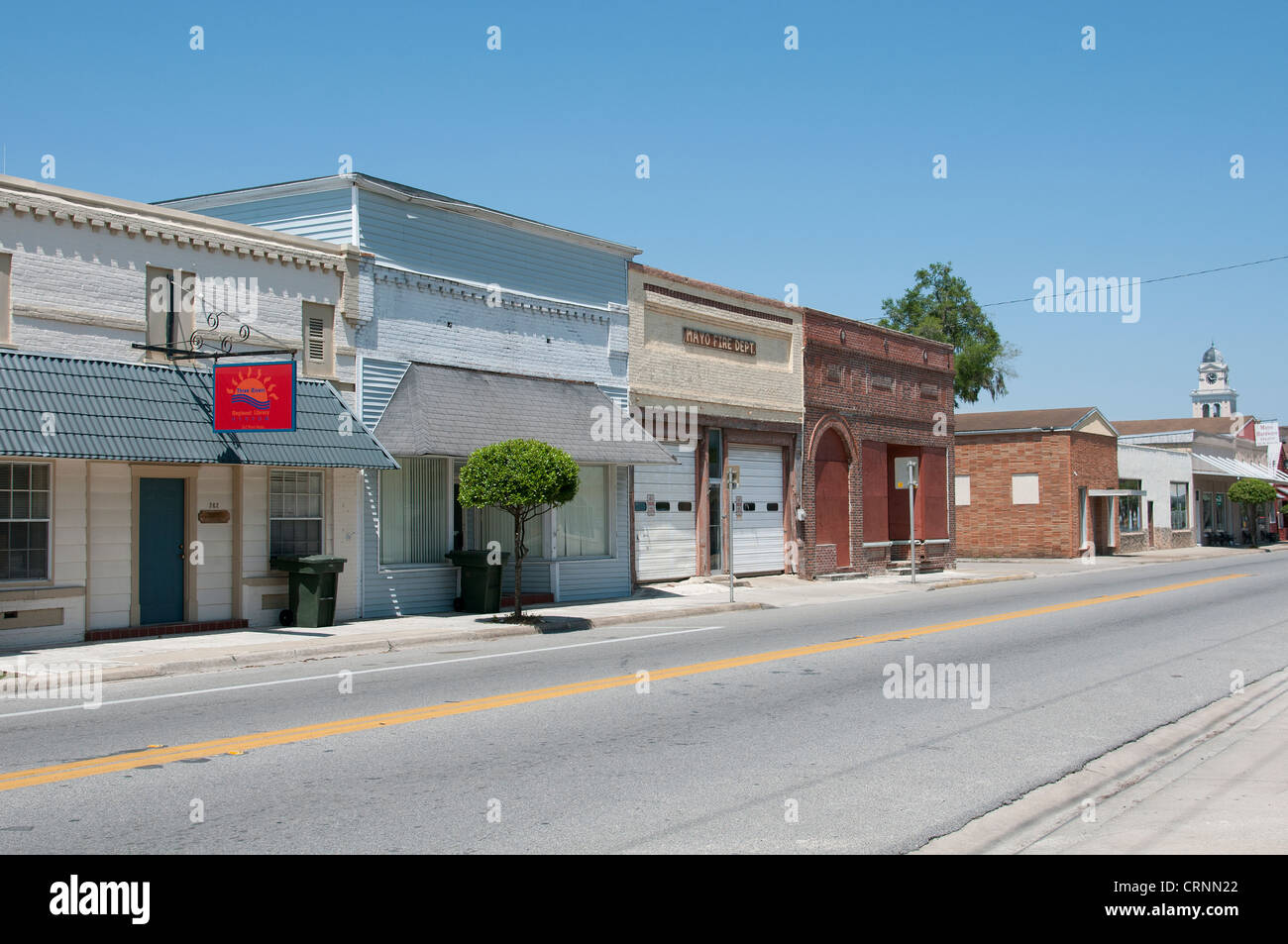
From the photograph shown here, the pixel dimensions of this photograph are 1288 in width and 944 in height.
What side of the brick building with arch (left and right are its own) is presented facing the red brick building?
left

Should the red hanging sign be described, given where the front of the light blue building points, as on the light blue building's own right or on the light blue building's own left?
on the light blue building's own right

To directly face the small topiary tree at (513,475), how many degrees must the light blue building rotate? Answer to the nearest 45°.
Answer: approximately 45° to its right

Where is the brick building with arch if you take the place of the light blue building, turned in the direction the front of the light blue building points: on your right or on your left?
on your left

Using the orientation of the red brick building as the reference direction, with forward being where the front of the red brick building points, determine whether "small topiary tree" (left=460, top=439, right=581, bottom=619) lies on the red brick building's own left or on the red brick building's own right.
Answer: on the red brick building's own right

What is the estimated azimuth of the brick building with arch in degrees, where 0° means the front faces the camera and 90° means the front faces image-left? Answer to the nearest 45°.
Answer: approximately 315°

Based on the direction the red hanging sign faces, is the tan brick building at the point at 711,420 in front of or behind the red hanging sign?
behind

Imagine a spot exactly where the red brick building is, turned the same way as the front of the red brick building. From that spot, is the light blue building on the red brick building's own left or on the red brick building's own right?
on the red brick building's own right

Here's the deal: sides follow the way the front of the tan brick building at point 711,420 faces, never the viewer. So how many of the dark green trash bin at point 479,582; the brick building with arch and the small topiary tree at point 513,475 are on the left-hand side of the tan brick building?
1
